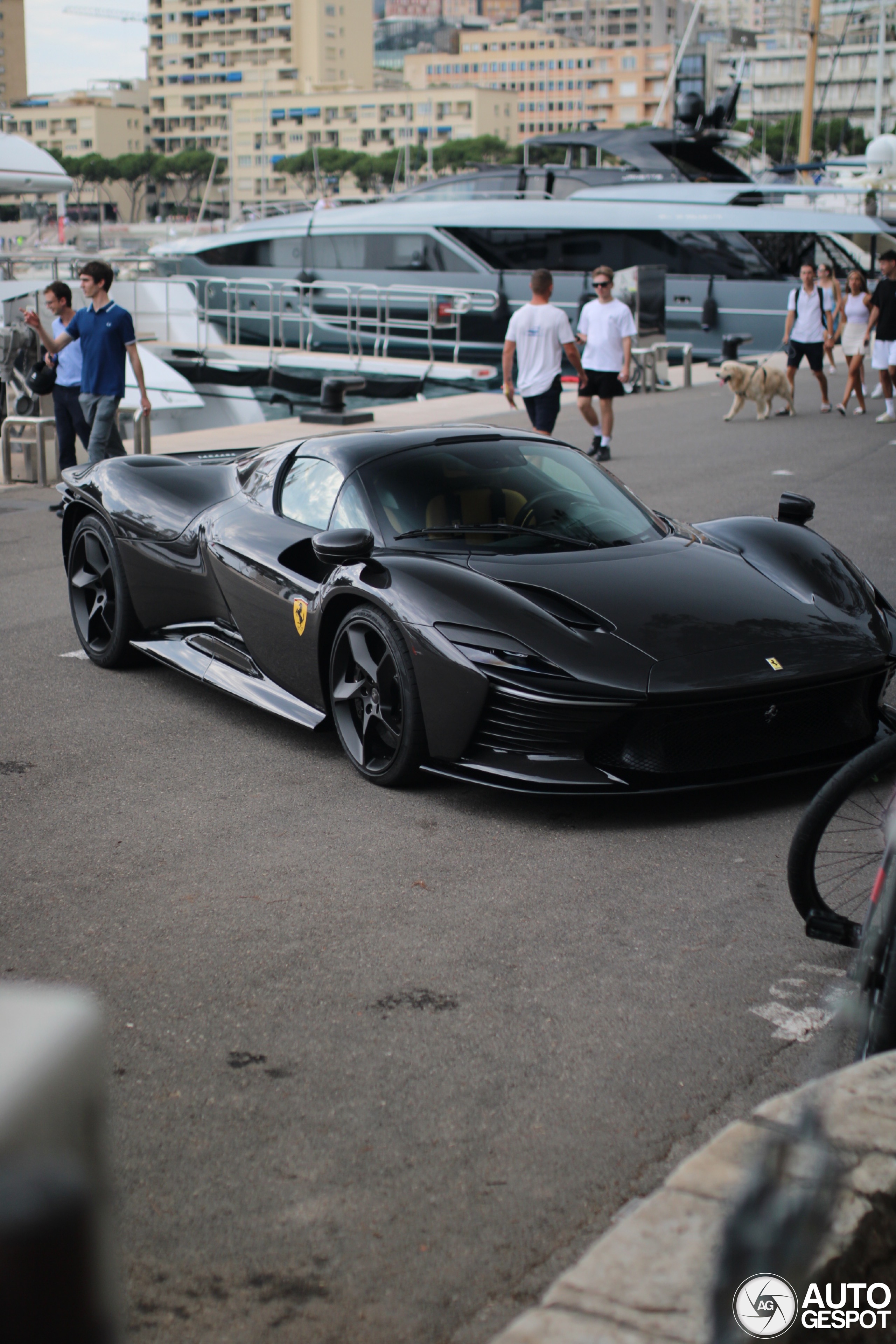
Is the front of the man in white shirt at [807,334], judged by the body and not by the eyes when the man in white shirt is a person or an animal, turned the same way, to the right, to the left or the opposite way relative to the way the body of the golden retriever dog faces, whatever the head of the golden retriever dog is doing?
to the left

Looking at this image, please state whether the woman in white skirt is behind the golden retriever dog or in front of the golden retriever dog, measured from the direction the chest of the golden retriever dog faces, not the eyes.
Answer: behind

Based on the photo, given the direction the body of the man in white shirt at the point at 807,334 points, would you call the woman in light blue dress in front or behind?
behind

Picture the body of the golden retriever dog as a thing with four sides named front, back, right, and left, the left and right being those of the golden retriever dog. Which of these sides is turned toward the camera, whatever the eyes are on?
left

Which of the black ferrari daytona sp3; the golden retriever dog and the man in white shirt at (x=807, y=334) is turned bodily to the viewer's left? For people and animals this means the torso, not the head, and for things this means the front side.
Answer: the golden retriever dog

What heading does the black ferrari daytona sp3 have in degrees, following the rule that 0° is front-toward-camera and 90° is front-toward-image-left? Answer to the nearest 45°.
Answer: approximately 315°

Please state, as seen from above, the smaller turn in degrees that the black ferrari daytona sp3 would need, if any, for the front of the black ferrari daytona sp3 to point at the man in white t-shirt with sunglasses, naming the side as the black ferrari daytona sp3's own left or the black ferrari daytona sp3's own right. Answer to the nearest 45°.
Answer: approximately 135° to the black ferrari daytona sp3's own left

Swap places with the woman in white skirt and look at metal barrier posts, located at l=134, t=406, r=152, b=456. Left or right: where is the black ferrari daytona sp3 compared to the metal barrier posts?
left

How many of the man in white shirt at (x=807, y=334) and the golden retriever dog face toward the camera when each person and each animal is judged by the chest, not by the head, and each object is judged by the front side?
1
